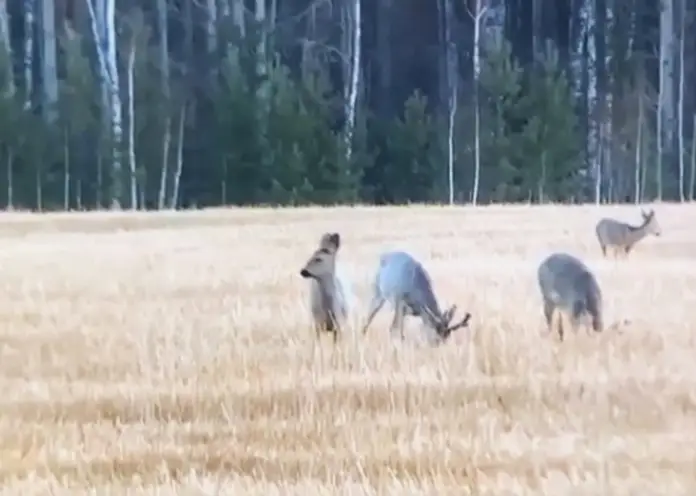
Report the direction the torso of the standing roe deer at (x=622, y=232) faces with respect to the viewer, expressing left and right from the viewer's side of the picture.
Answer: facing to the right of the viewer

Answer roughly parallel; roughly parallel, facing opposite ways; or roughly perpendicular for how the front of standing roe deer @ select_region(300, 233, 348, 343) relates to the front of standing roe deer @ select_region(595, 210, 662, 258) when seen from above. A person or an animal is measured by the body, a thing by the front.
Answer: roughly perpendicular

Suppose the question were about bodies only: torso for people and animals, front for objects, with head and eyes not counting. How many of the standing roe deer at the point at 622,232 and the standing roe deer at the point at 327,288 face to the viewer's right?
1
